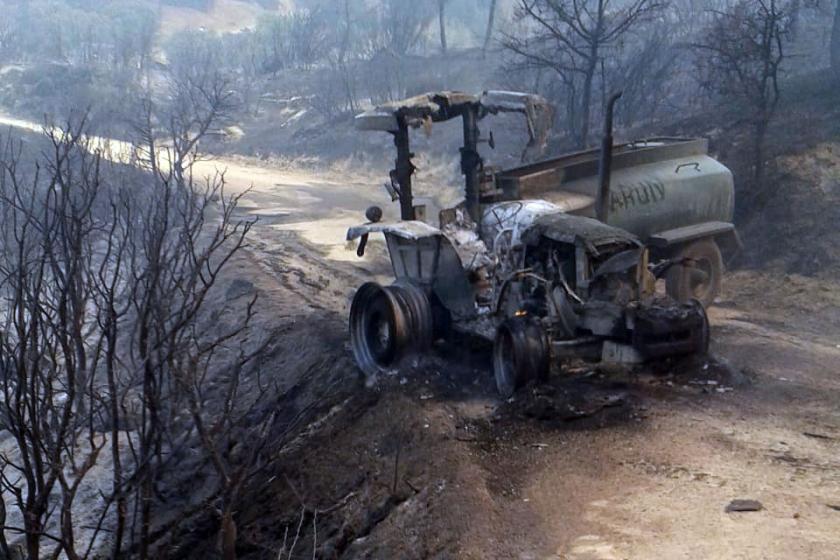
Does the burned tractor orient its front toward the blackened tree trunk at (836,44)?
no

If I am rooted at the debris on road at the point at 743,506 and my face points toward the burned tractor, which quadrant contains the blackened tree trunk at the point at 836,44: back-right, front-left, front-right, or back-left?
front-right

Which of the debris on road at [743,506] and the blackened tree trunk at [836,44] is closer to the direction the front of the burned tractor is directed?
the debris on road

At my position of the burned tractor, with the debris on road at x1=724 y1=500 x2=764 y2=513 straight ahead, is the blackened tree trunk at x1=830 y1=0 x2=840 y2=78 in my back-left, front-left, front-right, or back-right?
back-left

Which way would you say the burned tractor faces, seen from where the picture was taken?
facing the viewer and to the right of the viewer

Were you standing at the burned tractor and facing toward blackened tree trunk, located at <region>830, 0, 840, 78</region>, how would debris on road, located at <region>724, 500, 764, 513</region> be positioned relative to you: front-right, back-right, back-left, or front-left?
back-right

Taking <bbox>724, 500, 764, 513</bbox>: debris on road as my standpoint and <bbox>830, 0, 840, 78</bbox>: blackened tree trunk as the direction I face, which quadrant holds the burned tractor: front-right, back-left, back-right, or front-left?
front-left

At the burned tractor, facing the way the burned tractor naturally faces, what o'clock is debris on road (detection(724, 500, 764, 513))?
The debris on road is roughly at 1 o'clock from the burned tractor.
